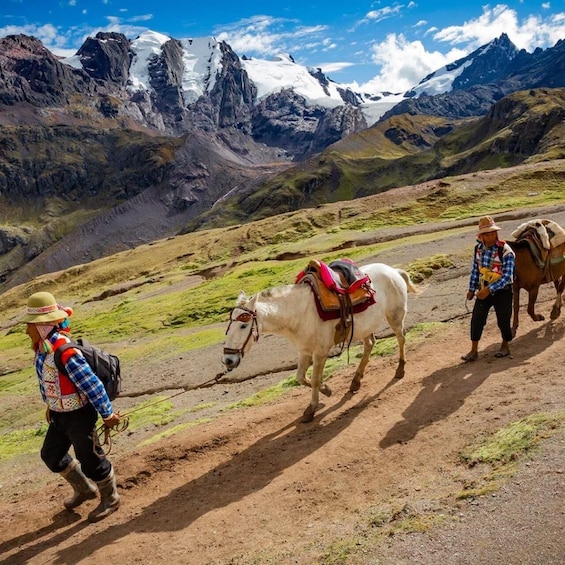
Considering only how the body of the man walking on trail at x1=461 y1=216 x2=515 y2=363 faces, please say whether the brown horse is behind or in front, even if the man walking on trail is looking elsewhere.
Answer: behind

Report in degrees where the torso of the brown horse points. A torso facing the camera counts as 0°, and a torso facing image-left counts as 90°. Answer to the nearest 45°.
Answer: approximately 45°

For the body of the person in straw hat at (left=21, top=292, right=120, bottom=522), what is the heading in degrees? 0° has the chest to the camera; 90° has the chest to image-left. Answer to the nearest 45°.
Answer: approximately 45°

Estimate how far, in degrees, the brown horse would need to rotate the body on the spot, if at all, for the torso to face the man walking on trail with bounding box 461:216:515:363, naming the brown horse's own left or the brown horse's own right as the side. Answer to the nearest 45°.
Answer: approximately 45° to the brown horse's own left
